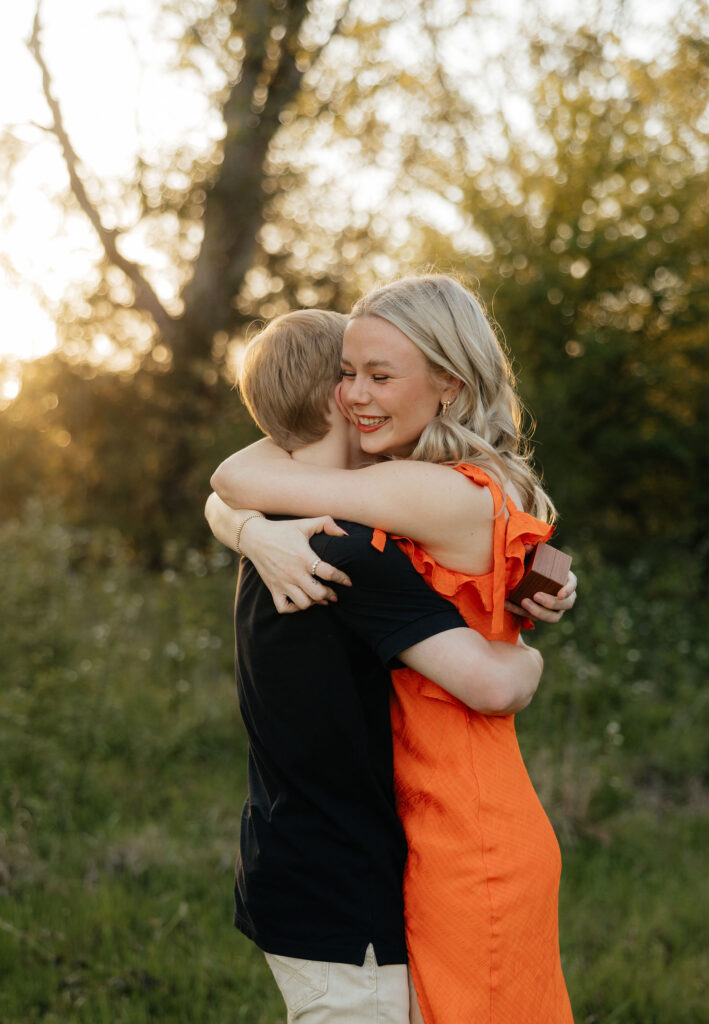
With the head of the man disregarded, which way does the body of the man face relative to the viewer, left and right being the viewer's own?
facing away from the viewer and to the right of the viewer

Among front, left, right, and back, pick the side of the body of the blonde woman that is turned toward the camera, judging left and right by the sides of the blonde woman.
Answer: left

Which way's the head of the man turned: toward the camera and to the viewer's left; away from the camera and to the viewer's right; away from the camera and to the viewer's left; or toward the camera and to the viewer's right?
away from the camera and to the viewer's right
